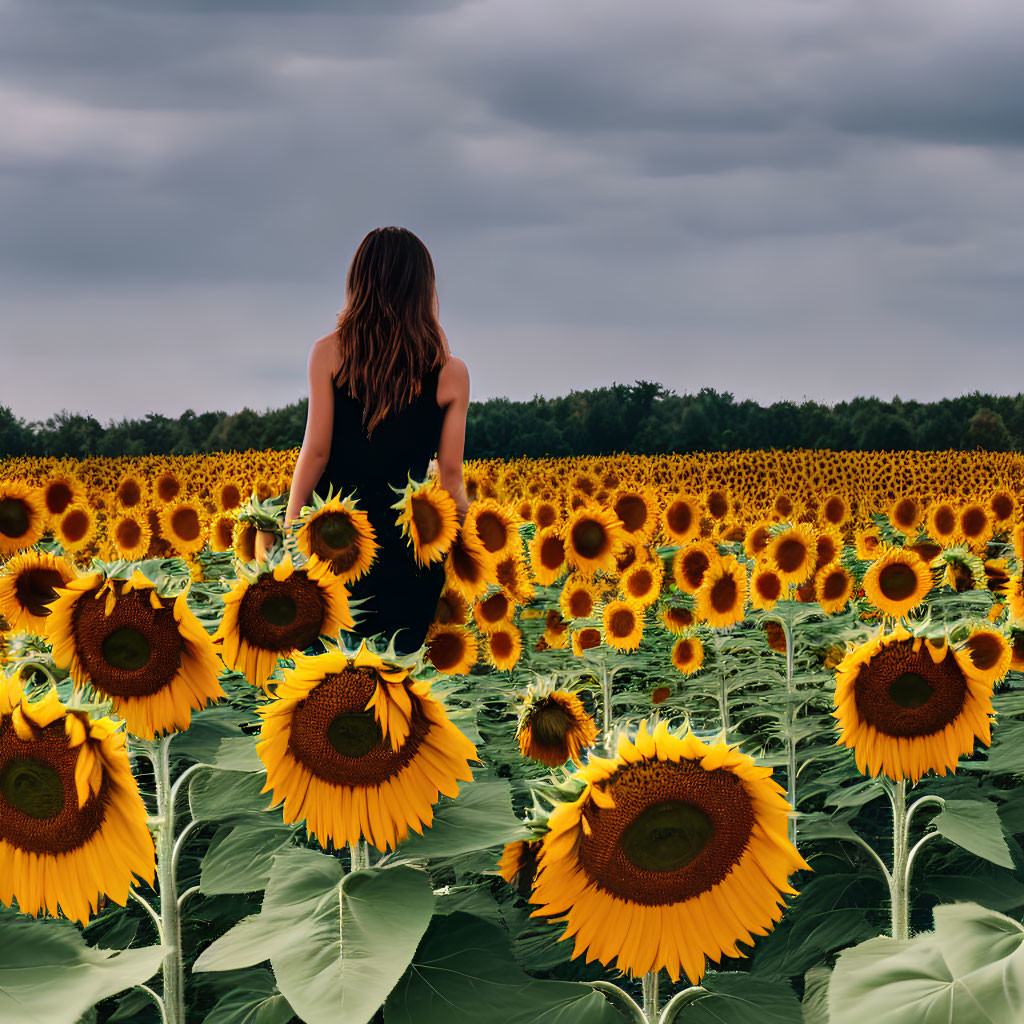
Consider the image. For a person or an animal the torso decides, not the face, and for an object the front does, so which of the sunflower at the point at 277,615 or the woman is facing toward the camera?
the sunflower

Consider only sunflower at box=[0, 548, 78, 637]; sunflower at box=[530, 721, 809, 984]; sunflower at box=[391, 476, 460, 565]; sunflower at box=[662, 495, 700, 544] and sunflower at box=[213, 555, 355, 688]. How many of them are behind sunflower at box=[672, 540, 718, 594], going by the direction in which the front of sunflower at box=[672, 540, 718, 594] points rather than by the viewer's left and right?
1

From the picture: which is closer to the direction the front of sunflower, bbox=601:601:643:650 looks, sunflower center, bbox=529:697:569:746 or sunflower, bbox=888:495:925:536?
the sunflower center

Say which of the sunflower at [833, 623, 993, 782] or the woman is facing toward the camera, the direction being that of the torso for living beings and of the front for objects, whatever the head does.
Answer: the sunflower

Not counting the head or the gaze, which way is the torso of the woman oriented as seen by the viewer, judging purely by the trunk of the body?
away from the camera

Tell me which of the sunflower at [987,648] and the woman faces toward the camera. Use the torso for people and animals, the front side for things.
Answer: the sunflower

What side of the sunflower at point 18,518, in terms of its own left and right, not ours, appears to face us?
front

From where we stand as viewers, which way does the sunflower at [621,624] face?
facing the viewer

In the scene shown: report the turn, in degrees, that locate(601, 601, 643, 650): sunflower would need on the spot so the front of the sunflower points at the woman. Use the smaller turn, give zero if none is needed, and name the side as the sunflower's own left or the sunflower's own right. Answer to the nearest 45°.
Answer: approximately 45° to the sunflower's own right

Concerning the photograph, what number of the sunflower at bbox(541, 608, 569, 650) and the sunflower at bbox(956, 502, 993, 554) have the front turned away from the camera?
0

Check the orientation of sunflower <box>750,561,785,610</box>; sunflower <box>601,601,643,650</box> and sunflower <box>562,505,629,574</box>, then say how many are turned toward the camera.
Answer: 3

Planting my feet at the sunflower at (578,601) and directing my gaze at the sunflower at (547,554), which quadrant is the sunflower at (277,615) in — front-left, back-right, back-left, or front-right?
back-left

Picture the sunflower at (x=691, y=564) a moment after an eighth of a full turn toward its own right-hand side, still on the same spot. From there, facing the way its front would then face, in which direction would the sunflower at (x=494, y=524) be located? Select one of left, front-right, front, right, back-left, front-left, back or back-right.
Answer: front

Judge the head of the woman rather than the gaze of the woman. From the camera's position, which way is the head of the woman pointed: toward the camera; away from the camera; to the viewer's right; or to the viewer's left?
away from the camera

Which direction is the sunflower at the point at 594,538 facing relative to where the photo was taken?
toward the camera
